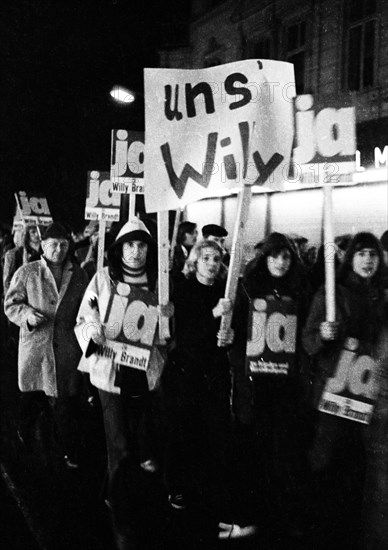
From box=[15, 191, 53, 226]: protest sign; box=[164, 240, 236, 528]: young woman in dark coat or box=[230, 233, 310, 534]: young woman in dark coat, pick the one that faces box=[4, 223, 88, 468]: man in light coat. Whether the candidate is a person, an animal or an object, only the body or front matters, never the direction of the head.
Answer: the protest sign

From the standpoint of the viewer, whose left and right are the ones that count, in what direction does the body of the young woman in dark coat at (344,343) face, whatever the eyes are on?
facing the viewer

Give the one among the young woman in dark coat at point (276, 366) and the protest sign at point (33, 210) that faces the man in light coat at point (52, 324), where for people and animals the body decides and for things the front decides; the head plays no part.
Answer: the protest sign

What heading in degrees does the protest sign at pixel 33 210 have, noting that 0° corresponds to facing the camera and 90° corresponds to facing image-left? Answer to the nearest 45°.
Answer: approximately 0°

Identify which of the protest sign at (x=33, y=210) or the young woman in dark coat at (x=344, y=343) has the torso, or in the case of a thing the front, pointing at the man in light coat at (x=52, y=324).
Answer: the protest sign

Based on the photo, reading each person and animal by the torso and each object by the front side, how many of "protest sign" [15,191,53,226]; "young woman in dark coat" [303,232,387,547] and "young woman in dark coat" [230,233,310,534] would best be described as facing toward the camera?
3

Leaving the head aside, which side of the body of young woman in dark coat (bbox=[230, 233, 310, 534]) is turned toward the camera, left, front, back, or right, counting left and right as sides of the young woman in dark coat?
front

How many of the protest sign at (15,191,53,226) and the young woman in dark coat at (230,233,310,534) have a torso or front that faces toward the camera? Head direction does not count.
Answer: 2
